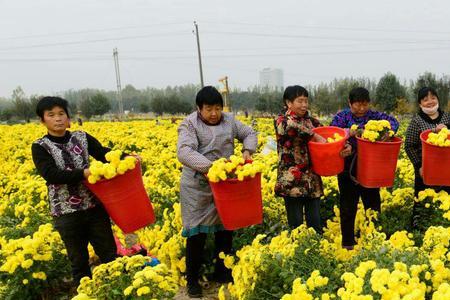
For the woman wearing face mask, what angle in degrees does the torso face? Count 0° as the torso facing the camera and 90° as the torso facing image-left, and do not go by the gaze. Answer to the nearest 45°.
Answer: approximately 0°

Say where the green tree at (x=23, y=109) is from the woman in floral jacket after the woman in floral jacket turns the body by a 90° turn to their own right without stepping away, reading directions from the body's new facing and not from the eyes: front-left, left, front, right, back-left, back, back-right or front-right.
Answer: right

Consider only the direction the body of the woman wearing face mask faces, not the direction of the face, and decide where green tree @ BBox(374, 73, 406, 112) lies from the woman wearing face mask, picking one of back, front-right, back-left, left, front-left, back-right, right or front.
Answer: back

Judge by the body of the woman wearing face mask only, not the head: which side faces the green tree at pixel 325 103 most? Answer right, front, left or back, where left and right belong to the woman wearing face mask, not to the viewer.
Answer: back

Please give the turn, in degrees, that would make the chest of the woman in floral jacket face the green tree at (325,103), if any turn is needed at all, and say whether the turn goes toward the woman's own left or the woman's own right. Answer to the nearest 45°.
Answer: approximately 135° to the woman's own left

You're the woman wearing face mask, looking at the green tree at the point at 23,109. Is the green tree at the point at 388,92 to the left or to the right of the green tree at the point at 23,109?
right

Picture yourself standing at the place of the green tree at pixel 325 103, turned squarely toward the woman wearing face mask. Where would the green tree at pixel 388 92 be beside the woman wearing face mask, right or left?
left

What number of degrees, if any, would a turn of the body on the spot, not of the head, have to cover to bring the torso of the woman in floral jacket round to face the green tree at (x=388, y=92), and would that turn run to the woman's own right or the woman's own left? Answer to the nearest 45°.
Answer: approximately 135° to the woman's own left
